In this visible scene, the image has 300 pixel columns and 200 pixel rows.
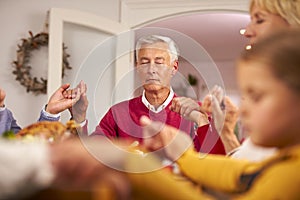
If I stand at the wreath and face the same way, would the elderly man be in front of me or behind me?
in front

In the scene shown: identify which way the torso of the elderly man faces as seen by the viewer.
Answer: toward the camera

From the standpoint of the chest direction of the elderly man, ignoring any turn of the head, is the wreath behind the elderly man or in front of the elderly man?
behind

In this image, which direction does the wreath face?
toward the camera
